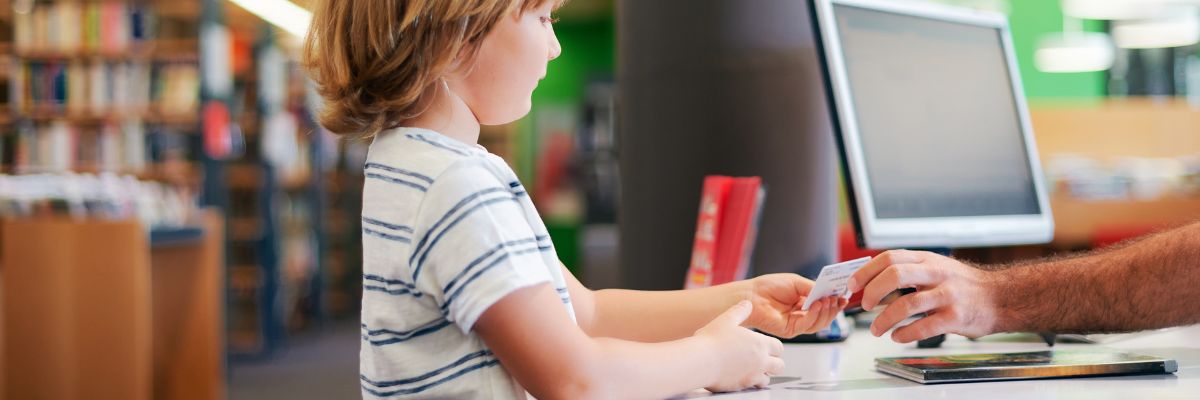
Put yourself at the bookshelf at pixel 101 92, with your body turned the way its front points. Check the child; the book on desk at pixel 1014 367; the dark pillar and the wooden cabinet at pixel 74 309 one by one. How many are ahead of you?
4

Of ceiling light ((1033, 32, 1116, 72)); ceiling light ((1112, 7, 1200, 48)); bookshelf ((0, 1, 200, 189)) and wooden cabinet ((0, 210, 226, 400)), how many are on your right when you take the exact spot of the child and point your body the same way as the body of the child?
0

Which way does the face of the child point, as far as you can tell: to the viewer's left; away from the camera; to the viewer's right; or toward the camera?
to the viewer's right

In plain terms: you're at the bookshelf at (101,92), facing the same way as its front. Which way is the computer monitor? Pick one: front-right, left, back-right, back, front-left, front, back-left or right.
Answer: front

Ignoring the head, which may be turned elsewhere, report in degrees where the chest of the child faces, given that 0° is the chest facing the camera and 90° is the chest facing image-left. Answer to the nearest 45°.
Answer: approximately 270°

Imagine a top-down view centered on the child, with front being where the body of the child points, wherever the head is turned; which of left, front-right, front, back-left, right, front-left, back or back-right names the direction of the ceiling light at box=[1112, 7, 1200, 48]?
front-left

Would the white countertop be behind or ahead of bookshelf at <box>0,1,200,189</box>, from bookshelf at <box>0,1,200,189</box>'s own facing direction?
ahead

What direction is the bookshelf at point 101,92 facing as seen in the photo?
toward the camera

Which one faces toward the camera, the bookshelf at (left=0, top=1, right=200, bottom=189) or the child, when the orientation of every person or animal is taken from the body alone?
the bookshelf

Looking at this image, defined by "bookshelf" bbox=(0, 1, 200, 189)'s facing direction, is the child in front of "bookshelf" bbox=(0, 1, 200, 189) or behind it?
in front

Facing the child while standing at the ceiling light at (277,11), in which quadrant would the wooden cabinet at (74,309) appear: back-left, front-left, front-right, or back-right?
front-right

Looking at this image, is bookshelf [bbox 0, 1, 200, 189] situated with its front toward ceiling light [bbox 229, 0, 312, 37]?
no

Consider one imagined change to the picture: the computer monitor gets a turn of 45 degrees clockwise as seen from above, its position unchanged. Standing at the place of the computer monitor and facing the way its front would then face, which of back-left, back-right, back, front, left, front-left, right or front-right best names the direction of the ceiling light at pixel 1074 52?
back

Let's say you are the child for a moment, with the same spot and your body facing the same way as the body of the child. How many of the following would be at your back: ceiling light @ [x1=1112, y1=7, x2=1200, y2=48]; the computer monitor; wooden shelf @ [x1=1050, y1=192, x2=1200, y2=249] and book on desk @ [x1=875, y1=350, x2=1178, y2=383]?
0
